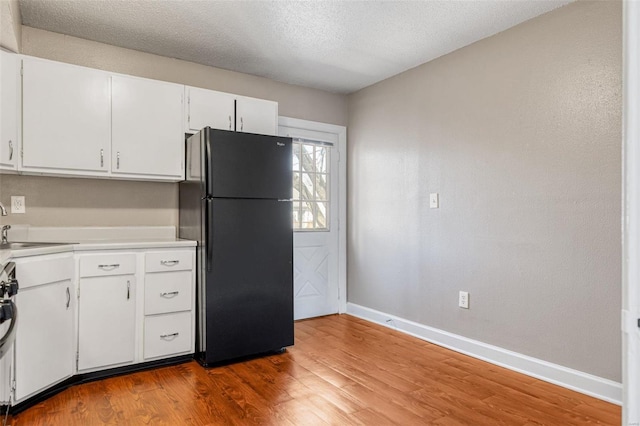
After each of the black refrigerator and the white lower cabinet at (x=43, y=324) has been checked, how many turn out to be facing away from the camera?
0

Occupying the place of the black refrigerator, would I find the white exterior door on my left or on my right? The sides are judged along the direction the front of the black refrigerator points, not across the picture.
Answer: on my left

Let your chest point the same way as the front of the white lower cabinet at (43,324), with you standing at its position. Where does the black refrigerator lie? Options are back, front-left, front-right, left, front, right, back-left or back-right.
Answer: front-left

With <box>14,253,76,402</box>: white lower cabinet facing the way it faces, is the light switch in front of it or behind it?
in front

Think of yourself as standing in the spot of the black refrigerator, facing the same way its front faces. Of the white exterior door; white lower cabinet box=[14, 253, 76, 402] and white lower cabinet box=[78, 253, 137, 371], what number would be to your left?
1

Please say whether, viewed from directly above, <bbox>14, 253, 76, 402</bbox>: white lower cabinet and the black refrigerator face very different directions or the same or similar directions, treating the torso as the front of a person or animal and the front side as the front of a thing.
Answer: same or similar directions

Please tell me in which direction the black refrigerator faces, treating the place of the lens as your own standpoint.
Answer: facing the viewer and to the right of the viewer

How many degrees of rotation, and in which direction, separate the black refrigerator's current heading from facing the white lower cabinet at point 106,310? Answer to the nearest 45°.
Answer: approximately 135° to its right

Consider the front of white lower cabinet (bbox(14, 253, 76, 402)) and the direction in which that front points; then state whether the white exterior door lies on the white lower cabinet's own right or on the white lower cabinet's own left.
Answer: on the white lower cabinet's own left

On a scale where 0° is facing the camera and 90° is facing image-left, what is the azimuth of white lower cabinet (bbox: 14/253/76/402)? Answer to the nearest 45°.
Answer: approximately 315°

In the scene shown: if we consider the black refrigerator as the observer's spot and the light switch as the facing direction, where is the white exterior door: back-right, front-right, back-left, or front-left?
front-left
